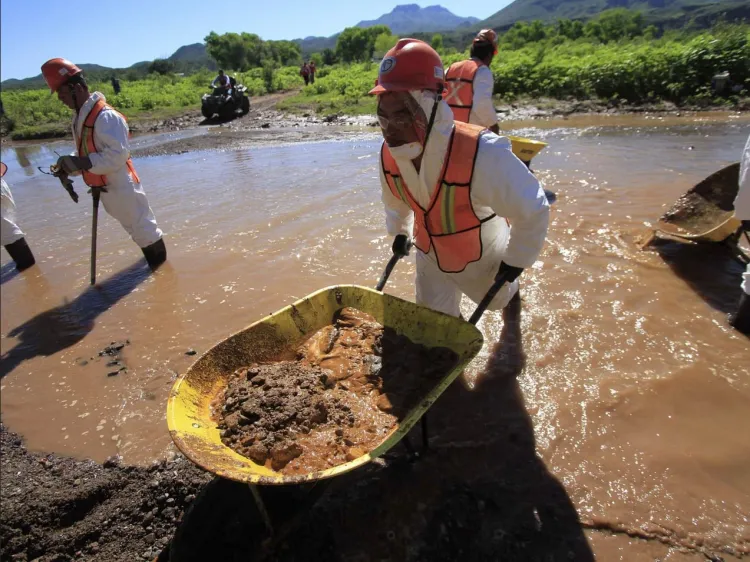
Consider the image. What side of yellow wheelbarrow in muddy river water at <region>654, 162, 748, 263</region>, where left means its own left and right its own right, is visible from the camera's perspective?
left

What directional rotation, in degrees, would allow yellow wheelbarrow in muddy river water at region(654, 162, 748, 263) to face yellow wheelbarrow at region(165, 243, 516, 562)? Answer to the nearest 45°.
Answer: approximately 90° to its left

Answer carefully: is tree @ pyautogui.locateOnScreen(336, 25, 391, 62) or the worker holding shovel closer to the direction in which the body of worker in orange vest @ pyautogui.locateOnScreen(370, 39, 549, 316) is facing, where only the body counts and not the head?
the worker holding shovel

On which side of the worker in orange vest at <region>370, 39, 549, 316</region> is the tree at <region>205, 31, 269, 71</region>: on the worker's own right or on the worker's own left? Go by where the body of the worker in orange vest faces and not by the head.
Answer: on the worker's own right
